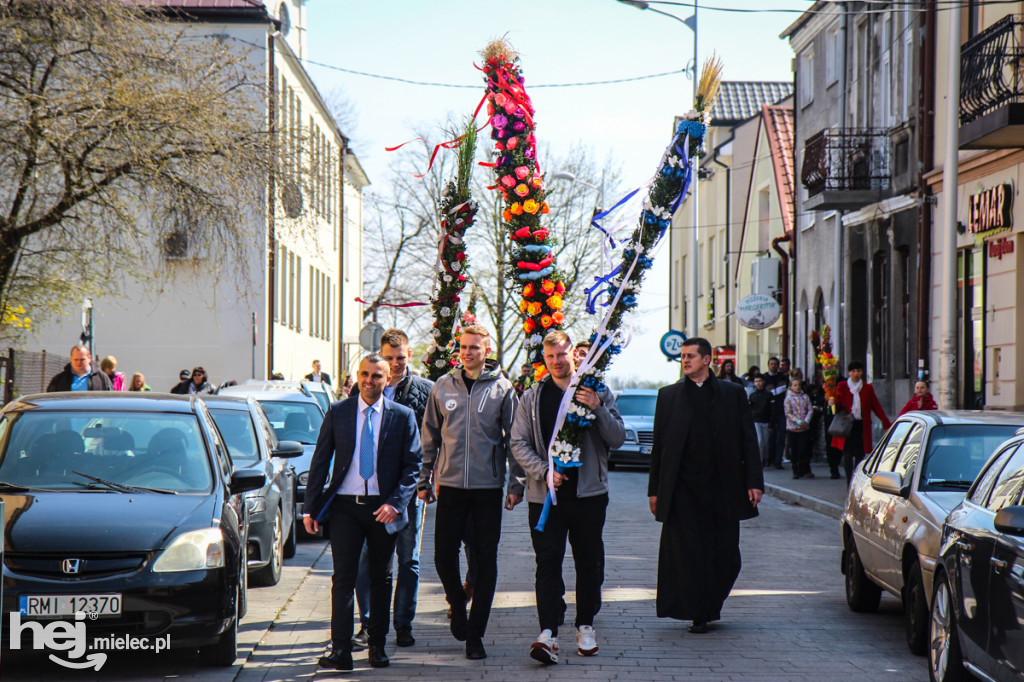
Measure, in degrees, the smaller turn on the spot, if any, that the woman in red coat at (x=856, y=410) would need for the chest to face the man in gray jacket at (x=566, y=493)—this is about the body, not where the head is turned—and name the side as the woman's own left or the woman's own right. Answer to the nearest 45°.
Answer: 0° — they already face them

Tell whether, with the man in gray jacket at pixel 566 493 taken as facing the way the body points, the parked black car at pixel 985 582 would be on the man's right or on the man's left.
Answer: on the man's left

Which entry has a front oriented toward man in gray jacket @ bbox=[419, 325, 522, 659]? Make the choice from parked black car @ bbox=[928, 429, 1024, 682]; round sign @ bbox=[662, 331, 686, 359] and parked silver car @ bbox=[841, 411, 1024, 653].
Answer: the round sign

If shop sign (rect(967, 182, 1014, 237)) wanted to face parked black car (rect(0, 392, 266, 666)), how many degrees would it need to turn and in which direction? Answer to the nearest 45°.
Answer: approximately 45° to its left

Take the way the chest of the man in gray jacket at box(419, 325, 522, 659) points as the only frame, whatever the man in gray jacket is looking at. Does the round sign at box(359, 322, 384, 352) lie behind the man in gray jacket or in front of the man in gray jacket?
behind

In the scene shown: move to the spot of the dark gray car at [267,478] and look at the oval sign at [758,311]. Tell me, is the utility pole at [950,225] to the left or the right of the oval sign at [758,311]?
right
